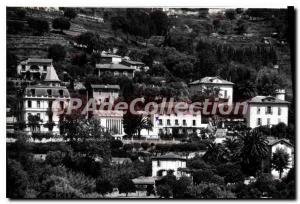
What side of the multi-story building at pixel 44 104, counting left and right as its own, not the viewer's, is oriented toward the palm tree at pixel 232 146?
left

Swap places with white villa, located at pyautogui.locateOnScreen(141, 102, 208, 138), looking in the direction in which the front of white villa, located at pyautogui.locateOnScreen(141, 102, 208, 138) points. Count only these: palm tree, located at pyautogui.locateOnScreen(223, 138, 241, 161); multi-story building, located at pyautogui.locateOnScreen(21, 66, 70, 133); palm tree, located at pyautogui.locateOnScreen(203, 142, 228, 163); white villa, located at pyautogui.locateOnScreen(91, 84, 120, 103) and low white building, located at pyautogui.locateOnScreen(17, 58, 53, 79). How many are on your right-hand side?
3

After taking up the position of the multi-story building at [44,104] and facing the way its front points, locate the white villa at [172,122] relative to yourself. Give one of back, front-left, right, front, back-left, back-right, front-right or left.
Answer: left

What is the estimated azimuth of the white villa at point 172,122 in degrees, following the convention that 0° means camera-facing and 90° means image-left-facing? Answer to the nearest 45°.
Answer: approximately 0°

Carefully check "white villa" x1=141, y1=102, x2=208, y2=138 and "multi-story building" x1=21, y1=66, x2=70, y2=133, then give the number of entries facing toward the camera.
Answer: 2

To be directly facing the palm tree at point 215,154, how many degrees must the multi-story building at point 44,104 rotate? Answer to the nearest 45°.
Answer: approximately 90° to its left

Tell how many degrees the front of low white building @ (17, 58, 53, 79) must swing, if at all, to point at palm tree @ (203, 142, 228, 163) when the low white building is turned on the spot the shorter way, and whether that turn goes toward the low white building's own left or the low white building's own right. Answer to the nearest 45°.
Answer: approximately 90° to the low white building's own left
